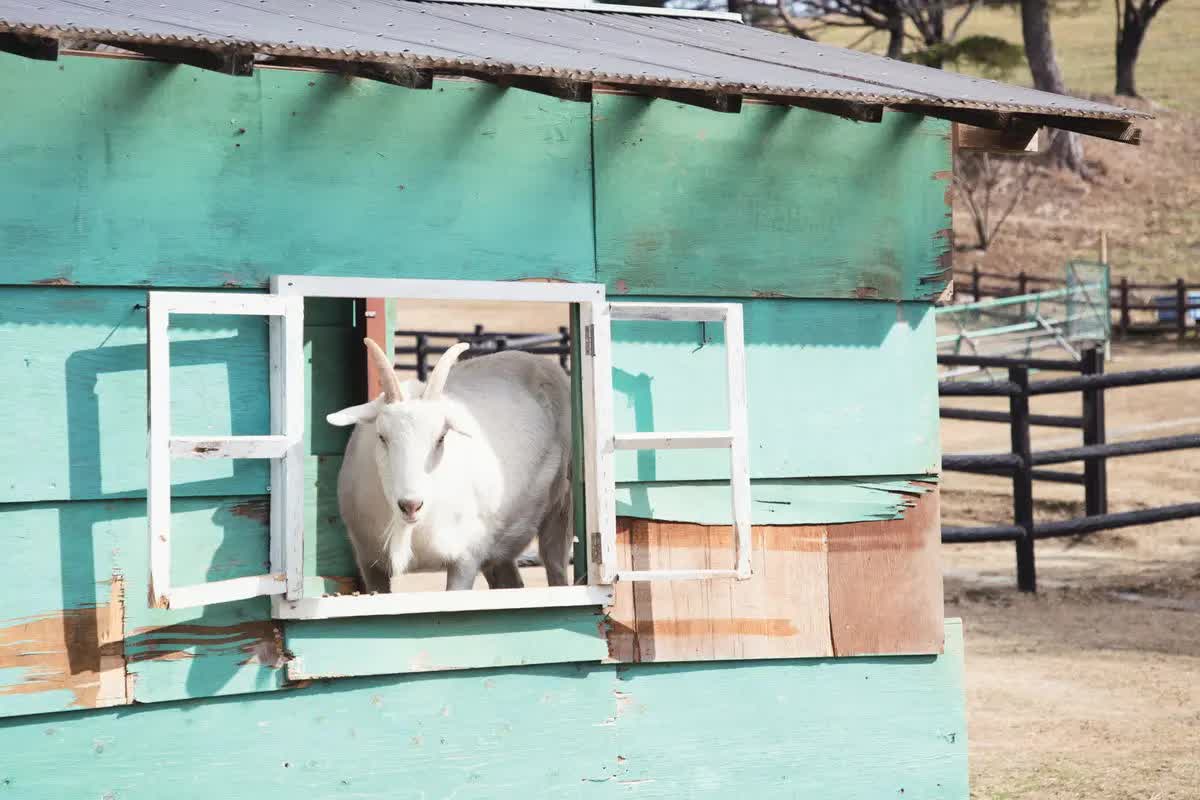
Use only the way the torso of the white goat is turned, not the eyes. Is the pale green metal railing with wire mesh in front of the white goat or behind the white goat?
behind

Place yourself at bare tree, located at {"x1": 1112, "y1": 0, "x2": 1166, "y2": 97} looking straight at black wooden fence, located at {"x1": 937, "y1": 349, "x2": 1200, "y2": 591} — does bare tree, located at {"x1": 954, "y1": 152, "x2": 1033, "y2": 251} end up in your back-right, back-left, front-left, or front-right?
front-right

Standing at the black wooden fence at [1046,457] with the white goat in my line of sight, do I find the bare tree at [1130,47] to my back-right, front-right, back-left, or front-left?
back-right

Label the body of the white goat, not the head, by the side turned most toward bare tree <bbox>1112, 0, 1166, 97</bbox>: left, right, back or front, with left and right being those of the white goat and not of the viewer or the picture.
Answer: back

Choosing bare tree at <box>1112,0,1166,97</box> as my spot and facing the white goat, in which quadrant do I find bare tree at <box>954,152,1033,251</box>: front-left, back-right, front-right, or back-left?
front-right

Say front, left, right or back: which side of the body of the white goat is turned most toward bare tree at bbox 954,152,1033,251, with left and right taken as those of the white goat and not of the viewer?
back
